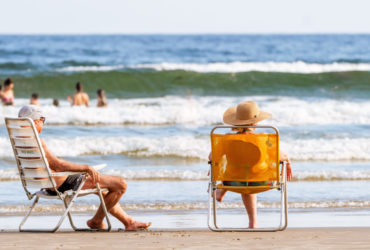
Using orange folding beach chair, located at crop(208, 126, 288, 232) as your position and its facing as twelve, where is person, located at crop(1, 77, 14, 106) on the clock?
The person is roughly at 11 o'clock from the orange folding beach chair.

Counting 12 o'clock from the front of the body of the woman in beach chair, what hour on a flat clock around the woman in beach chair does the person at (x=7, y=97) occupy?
The person is roughly at 11 o'clock from the woman in beach chair.

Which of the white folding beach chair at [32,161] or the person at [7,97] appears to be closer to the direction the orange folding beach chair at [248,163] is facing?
the person

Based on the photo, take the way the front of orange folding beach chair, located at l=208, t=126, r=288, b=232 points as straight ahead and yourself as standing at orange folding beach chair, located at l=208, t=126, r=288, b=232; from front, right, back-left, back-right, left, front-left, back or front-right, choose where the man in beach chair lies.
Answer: left

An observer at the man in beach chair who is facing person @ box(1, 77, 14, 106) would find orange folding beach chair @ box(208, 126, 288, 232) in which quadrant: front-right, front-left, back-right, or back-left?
back-right

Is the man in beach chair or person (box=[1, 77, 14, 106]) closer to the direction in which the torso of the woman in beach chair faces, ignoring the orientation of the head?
the person

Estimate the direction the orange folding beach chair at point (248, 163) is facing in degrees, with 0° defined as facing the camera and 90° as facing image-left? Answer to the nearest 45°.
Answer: approximately 180°

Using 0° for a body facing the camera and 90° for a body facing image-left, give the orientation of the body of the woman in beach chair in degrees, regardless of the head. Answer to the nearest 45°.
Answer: approximately 180°

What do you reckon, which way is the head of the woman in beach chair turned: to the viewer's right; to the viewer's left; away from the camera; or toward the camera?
away from the camera

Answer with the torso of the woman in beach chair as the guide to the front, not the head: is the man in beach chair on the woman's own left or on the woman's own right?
on the woman's own left

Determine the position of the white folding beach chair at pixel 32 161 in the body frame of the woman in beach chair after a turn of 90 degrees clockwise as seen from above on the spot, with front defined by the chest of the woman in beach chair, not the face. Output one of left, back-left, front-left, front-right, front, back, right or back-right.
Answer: back

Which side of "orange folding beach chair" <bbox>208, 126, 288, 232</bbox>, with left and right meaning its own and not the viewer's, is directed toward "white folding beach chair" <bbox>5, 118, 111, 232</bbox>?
left
